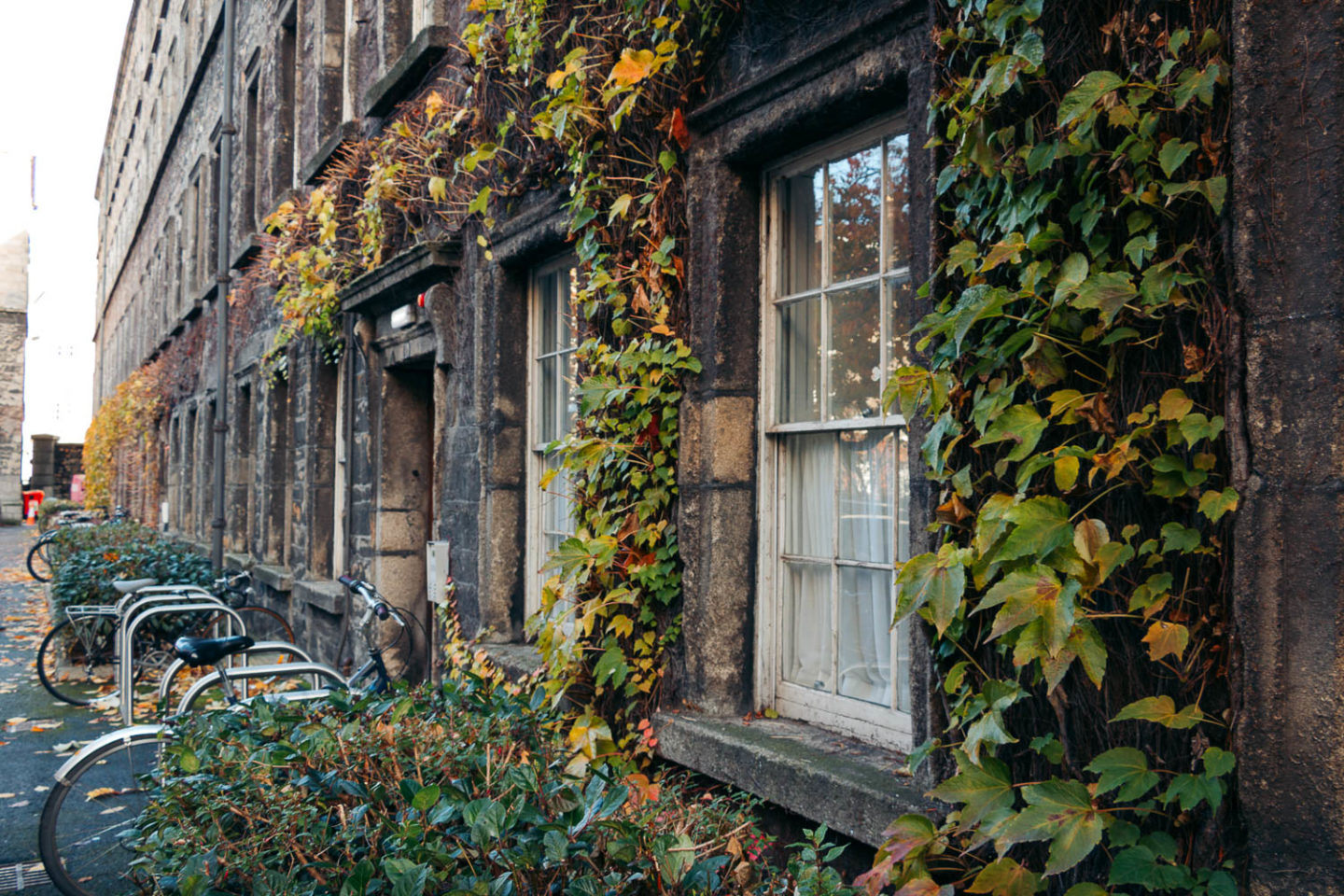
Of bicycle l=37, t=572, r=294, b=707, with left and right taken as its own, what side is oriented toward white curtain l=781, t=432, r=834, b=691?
right

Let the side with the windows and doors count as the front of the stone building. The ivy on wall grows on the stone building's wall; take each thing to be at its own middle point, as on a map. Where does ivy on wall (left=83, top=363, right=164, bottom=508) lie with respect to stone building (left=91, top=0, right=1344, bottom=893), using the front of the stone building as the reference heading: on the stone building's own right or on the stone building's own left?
on the stone building's own right

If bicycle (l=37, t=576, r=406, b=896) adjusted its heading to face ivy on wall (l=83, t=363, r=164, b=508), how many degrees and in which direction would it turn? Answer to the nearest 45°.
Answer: approximately 45° to its left

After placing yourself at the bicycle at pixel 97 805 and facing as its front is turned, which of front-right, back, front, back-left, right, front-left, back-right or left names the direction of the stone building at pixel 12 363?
front-left

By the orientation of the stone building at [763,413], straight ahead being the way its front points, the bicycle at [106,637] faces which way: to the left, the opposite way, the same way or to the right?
the opposite way

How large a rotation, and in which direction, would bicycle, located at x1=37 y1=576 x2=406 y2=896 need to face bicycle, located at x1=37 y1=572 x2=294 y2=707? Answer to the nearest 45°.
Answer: approximately 45° to its left

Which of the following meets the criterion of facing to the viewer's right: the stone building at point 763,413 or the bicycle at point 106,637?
the bicycle

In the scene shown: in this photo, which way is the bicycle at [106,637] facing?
to the viewer's right

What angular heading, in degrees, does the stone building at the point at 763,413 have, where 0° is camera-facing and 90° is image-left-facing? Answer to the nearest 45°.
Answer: approximately 45°

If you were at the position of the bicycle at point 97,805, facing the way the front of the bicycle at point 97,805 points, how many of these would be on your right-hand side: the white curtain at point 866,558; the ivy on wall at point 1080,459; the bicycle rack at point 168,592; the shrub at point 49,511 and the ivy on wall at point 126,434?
2

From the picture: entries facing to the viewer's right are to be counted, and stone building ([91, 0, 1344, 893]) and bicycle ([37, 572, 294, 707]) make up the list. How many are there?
1

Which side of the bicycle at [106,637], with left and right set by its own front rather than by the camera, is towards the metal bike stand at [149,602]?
right

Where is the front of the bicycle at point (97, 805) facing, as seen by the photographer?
facing away from the viewer and to the right of the viewer

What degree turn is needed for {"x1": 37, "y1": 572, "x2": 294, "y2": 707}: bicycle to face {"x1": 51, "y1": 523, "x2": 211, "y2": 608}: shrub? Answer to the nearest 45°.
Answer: approximately 90° to its left
